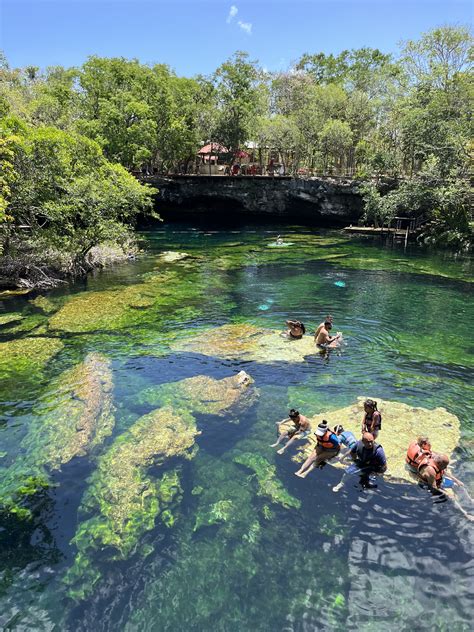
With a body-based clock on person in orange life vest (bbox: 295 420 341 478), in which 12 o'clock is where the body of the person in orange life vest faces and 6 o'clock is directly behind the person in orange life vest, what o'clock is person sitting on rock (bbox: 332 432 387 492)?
The person sitting on rock is roughly at 8 o'clock from the person in orange life vest.

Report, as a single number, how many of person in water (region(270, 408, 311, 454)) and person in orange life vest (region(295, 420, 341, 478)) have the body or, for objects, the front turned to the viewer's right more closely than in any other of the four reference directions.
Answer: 0

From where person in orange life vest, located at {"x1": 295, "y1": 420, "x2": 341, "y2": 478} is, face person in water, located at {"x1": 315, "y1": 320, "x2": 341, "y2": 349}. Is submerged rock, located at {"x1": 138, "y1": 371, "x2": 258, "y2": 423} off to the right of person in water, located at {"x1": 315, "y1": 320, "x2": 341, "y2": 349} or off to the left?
left

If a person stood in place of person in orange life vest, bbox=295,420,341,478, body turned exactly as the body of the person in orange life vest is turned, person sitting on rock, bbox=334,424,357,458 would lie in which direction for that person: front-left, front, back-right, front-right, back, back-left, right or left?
back

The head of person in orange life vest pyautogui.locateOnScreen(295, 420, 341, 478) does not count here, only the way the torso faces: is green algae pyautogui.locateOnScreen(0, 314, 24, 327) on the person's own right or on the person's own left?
on the person's own right

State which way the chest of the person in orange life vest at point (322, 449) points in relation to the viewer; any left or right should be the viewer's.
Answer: facing the viewer and to the left of the viewer

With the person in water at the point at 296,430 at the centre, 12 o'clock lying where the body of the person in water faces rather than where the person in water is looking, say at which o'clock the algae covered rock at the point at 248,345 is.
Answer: The algae covered rock is roughly at 4 o'clock from the person in water.

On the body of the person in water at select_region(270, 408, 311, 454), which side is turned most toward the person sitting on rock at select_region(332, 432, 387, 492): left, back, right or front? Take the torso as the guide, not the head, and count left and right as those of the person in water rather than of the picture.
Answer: left

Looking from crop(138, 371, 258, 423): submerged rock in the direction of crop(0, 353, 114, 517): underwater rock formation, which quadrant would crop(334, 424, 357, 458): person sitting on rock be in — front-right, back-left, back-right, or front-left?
back-left

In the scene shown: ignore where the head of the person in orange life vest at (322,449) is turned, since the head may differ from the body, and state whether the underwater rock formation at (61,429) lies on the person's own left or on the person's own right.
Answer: on the person's own right

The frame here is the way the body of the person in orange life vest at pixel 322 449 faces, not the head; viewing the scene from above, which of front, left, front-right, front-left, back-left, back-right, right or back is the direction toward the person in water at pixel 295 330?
back-right

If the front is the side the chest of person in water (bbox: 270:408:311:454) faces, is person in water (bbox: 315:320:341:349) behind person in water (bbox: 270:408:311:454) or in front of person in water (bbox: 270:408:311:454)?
behind

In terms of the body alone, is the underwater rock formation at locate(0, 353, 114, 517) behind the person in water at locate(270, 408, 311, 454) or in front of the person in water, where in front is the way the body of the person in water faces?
in front

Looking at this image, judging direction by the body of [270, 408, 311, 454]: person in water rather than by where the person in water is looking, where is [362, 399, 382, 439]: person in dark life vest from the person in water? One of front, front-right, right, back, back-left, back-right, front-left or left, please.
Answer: back-left

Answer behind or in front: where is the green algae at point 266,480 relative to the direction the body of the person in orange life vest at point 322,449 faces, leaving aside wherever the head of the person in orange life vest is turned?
in front
